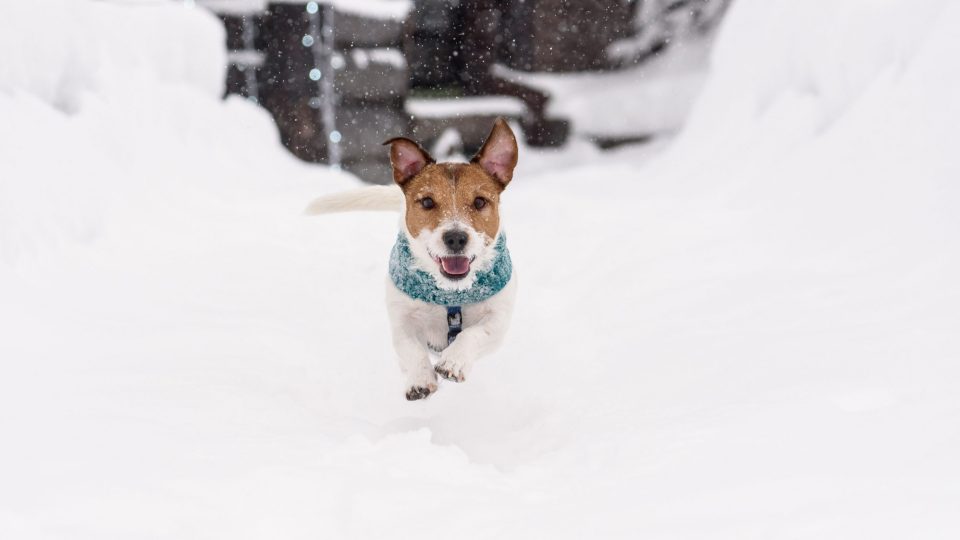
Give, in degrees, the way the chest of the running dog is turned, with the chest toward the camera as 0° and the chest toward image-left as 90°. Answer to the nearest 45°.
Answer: approximately 0°
